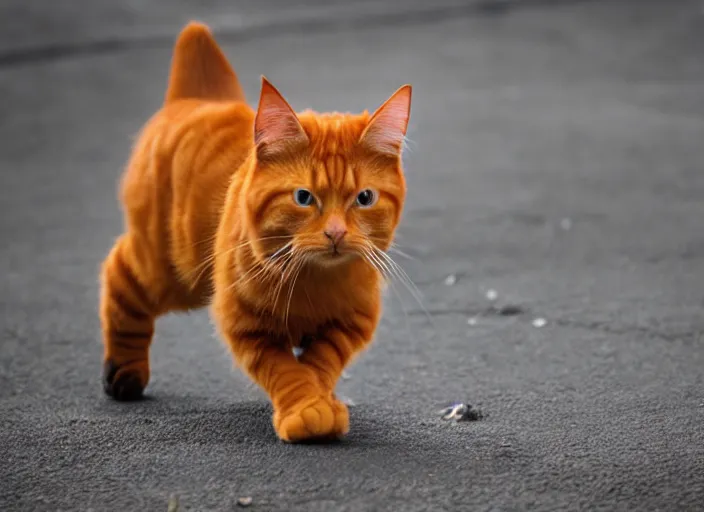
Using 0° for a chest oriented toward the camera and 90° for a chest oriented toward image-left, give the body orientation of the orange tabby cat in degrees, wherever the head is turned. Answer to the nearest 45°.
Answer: approximately 315°

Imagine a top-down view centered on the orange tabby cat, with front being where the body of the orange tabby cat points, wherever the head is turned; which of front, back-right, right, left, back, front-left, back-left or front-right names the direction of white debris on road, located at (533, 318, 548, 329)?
left
